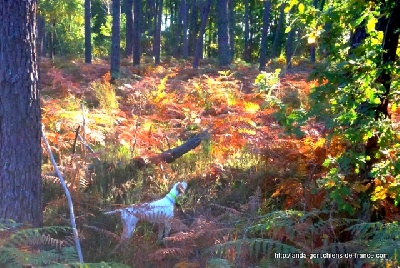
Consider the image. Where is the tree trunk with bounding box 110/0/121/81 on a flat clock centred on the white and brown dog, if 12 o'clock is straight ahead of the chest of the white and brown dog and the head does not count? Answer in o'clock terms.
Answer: The tree trunk is roughly at 9 o'clock from the white and brown dog.

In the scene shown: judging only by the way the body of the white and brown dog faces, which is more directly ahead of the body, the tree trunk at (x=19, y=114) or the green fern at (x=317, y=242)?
the green fern

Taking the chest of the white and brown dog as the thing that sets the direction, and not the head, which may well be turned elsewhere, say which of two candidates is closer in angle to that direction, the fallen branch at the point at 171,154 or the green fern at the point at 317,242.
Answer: the green fern

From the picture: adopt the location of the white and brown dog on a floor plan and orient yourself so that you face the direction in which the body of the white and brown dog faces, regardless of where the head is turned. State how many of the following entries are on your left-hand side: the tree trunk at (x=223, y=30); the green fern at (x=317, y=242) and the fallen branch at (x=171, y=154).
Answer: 2

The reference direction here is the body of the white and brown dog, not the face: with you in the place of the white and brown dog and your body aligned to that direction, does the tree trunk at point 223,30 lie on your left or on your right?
on your left

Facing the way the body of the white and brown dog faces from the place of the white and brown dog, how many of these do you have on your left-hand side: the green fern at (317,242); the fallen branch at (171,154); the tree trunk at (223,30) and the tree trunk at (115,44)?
3

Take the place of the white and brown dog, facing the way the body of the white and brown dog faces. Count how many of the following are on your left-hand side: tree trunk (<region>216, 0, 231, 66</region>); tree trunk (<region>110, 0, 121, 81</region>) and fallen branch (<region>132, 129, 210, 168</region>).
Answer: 3

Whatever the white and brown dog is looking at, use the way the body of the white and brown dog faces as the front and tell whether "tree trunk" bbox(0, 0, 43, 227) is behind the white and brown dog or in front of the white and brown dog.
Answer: behind

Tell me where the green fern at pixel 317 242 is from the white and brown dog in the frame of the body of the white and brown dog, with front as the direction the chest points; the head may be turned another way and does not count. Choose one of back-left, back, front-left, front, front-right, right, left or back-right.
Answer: front-right

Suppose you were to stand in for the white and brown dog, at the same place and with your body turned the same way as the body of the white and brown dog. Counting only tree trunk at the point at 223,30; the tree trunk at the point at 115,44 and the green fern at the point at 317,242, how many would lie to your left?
2

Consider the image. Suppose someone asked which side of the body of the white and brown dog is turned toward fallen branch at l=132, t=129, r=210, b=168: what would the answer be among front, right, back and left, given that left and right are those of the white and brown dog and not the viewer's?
left

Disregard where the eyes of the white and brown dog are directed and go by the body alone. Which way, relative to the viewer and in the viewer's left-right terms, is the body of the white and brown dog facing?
facing to the right of the viewer
